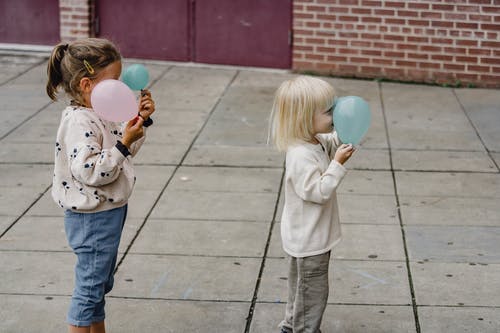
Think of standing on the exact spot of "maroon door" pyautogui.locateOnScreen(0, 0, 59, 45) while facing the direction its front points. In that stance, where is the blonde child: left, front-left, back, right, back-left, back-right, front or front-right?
front

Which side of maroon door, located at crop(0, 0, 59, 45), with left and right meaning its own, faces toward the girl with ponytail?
front

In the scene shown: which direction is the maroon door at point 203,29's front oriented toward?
toward the camera

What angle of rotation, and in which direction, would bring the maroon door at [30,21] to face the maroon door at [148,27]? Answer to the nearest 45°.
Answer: approximately 45° to its left

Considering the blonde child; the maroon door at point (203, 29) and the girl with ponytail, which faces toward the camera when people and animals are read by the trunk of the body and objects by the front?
the maroon door

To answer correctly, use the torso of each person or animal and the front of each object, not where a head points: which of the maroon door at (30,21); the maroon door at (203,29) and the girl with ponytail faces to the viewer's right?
the girl with ponytail

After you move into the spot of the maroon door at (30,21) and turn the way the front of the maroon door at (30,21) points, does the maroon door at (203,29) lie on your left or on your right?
on your left

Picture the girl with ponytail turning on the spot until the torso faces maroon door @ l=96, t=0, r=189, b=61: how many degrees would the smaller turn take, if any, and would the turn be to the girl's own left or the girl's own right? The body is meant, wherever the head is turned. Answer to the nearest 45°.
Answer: approximately 90° to the girl's own left

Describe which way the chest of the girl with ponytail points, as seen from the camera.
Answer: to the viewer's right

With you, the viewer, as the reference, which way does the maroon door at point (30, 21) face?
facing the viewer

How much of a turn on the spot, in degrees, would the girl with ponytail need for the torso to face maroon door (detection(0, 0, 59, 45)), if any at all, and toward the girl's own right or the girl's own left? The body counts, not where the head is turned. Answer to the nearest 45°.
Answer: approximately 90° to the girl's own left

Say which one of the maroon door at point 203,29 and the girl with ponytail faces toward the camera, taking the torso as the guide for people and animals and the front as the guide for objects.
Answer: the maroon door

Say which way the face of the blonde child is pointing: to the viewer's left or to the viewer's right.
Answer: to the viewer's right

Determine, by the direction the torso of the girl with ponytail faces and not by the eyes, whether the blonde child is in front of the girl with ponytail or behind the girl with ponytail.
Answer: in front
